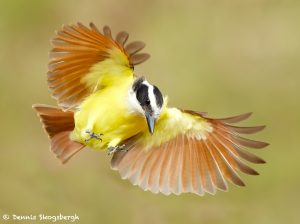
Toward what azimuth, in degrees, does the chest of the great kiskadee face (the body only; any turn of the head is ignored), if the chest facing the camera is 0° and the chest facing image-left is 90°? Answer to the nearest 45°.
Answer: approximately 315°
